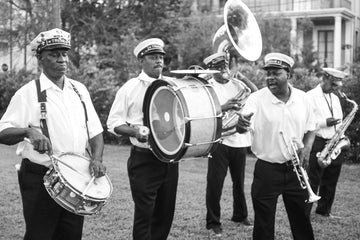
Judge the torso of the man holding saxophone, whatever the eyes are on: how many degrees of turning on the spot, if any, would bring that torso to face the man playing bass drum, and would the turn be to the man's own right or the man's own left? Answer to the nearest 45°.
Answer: approximately 90° to the man's own right

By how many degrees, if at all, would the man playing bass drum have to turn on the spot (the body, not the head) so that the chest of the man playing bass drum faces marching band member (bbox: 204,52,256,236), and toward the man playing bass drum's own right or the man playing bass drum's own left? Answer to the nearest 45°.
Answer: approximately 90° to the man playing bass drum's own left

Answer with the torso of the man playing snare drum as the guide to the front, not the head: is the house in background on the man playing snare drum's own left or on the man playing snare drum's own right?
on the man playing snare drum's own left

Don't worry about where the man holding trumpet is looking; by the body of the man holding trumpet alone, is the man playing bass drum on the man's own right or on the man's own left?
on the man's own right

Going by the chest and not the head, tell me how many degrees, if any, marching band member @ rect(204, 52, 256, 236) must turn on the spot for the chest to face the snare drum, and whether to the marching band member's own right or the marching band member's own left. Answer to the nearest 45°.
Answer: approximately 45° to the marching band member's own right

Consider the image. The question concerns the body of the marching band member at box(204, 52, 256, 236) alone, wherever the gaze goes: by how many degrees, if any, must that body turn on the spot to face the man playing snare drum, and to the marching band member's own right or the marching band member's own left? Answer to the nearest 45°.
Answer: approximately 90° to the marching band member's own right

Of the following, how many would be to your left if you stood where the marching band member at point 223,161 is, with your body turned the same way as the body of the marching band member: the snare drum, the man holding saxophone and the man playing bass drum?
1

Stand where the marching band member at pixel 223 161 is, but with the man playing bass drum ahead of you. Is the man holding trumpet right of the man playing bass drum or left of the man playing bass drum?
left

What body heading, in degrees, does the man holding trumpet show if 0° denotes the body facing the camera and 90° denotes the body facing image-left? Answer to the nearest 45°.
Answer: approximately 0°

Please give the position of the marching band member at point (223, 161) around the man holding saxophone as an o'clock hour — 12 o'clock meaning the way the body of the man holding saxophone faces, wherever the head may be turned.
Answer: The marching band member is roughly at 3 o'clock from the man holding saxophone.
